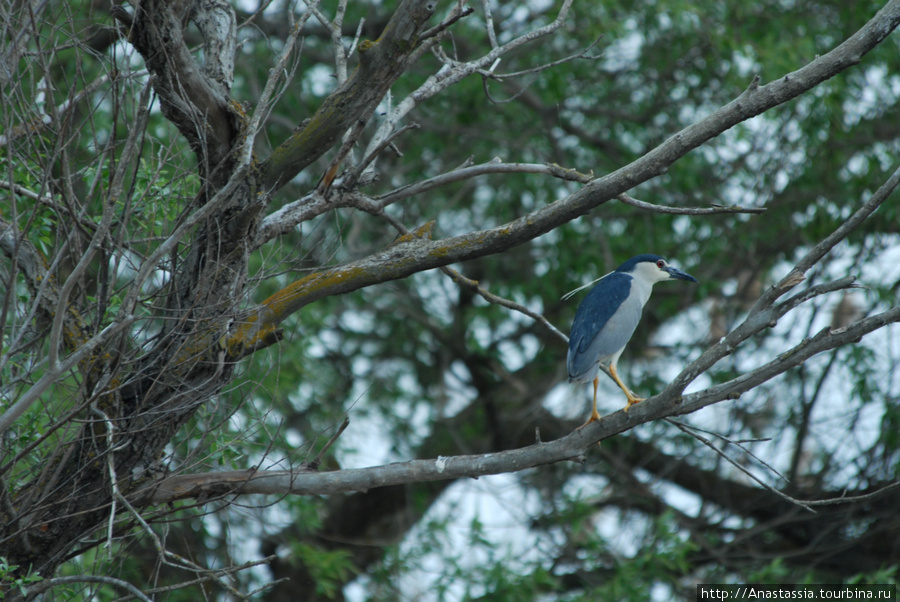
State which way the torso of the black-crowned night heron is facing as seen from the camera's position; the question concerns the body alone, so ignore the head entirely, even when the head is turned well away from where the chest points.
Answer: to the viewer's right
